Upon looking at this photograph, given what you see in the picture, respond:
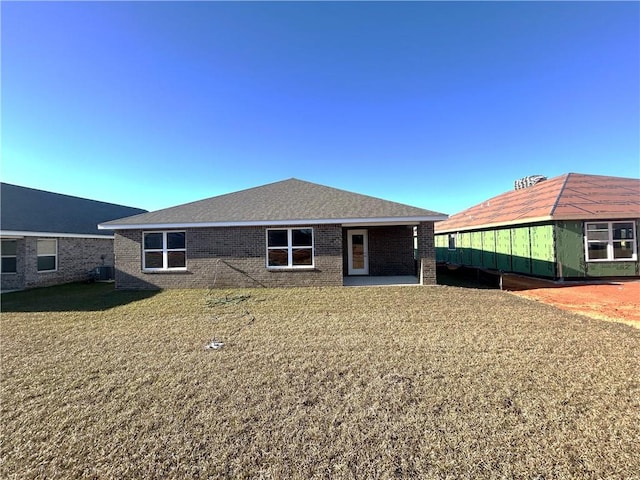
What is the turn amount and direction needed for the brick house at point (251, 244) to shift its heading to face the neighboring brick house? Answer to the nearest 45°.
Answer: approximately 45° to its left

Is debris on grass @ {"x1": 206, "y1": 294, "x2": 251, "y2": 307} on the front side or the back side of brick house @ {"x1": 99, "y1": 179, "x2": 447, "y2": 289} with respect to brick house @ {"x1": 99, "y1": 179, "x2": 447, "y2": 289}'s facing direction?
on the back side

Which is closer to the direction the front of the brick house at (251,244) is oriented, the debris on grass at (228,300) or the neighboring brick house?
the neighboring brick house

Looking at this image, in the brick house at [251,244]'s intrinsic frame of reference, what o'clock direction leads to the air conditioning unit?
The air conditioning unit is roughly at 8 o'clock from the brick house.

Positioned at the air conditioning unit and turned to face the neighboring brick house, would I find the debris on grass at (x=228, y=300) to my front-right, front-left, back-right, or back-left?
back-left

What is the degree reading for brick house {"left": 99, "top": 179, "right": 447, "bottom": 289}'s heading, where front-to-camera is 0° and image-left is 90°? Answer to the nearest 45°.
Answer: approximately 180°

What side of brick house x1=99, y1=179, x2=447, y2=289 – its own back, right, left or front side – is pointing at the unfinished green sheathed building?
right
